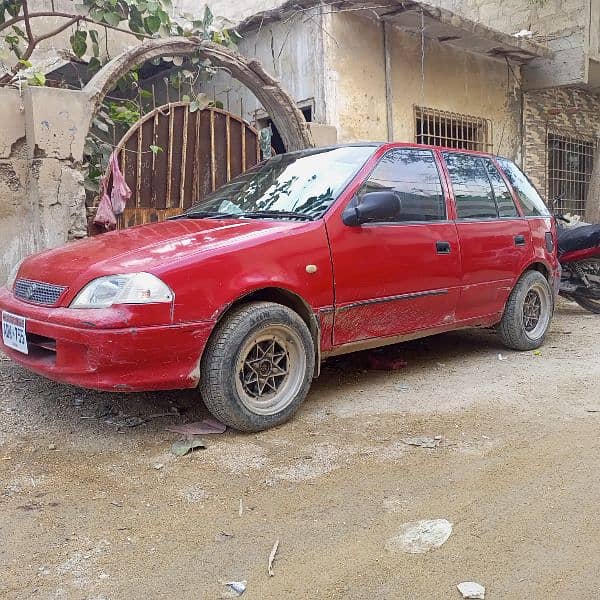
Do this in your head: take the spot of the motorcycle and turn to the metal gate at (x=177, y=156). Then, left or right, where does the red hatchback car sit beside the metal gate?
left

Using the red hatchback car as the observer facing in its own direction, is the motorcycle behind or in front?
behind

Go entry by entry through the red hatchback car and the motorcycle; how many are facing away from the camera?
0

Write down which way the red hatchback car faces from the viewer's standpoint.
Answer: facing the viewer and to the left of the viewer
